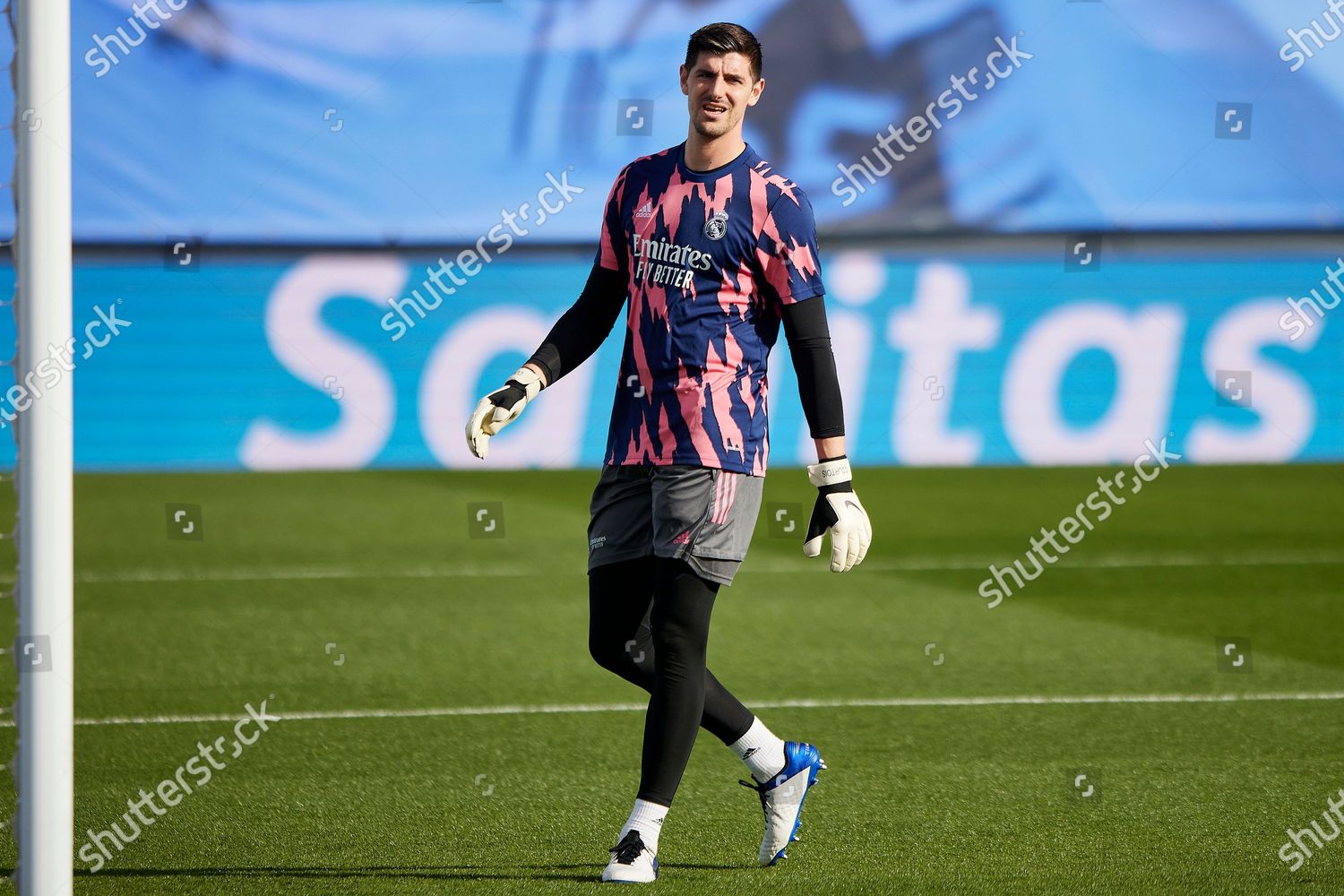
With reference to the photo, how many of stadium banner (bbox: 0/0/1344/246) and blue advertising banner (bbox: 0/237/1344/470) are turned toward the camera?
2

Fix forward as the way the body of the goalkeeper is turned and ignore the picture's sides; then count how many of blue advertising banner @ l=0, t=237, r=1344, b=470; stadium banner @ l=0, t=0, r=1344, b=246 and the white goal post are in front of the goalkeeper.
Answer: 1

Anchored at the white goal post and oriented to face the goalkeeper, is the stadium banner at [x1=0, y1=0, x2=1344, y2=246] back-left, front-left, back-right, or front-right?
front-left

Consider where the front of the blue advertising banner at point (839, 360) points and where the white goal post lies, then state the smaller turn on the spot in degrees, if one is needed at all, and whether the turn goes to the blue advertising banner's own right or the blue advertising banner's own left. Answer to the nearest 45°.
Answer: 0° — it already faces it

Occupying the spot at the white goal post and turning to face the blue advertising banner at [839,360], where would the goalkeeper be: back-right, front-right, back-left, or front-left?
front-right

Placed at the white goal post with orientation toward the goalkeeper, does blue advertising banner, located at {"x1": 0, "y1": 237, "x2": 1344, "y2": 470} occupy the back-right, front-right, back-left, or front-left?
front-left

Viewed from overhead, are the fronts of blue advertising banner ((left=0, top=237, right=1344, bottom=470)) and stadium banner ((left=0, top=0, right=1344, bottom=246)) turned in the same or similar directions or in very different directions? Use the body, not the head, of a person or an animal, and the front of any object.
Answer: same or similar directions

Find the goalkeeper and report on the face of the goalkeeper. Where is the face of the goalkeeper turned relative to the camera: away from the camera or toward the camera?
toward the camera

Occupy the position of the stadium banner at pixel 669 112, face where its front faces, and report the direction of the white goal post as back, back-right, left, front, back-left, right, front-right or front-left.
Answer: front

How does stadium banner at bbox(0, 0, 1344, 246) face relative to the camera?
toward the camera

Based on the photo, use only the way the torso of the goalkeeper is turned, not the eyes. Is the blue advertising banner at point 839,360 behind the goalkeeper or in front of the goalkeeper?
behind

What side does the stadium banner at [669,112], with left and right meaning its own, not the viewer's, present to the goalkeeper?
front

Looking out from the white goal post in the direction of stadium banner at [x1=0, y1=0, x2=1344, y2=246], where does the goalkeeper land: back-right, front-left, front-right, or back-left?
front-right

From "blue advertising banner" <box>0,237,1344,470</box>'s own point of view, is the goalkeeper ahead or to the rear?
ahead

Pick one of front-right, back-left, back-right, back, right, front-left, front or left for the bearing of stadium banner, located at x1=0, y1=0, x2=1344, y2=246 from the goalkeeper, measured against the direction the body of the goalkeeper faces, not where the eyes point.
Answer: back-right
